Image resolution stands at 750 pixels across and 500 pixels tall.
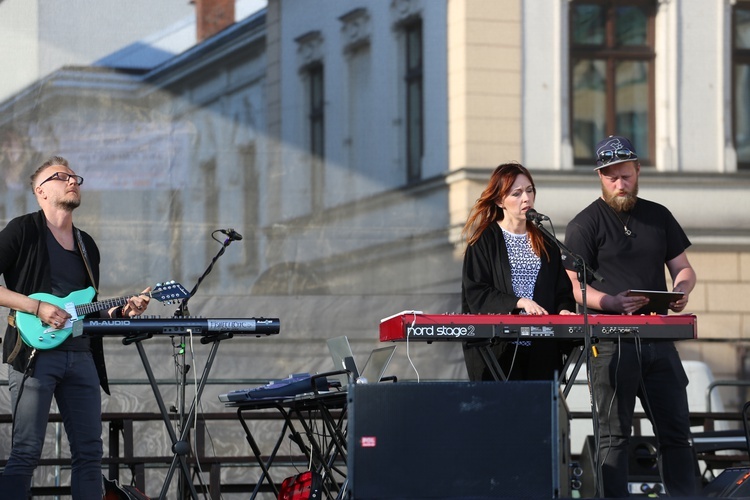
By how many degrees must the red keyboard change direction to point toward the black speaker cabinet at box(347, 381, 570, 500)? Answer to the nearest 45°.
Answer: approximately 180°

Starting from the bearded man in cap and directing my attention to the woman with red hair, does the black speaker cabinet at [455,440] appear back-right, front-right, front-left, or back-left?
front-left

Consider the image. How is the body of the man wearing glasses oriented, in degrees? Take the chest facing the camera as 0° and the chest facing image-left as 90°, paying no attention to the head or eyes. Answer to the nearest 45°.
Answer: approximately 315°

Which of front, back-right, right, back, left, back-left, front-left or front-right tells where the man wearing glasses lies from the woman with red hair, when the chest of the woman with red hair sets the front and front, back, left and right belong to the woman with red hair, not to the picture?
back-right

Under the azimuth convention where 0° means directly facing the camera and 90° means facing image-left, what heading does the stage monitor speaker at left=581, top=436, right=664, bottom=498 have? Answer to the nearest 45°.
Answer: approximately 180°

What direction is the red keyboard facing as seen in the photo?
away from the camera

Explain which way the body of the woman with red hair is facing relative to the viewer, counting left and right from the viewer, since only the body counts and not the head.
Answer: facing the viewer and to the right of the viewer

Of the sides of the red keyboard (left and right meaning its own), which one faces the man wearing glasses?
left
